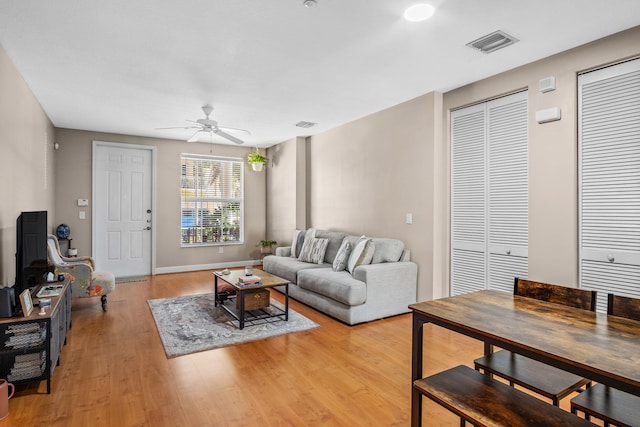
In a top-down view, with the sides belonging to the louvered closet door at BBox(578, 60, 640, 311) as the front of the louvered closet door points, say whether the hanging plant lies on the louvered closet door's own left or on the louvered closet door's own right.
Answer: on the louvered closet door's own right

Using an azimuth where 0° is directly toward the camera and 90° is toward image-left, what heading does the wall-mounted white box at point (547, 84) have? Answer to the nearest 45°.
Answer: approximately 45°

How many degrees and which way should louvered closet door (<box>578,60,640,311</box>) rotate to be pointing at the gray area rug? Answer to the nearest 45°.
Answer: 0° — it already faces it

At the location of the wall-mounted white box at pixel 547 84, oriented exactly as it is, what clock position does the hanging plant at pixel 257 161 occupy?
The hanging plant is roughly at 2 o'clock from the wall-mounted white box.

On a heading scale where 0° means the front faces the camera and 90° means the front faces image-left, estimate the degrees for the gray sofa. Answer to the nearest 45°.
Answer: approximately 45°
